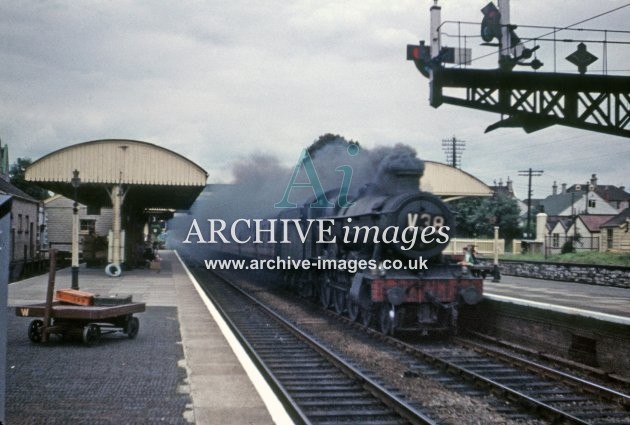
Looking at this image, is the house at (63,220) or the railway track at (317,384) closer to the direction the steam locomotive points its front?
the railway track

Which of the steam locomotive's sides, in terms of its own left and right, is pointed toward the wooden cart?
right

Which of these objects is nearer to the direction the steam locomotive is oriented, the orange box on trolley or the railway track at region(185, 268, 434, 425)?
the railway track

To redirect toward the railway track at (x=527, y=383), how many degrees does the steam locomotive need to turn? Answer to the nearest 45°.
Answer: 0° — it already faces it

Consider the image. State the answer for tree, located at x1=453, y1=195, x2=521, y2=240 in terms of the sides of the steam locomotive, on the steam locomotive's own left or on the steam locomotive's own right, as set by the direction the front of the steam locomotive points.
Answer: on the steam locomotive's own left

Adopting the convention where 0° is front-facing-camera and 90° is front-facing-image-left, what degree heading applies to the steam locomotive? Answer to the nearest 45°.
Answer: approximately 315°

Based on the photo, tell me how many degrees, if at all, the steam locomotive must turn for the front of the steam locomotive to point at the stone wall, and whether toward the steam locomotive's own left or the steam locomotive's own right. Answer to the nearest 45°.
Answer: approximately 90° to the steam locomotive's own left

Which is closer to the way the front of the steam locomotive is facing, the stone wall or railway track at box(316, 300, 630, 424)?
the railway track

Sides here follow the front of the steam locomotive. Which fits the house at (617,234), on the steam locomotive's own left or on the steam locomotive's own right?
on the steam locomotive's own left
